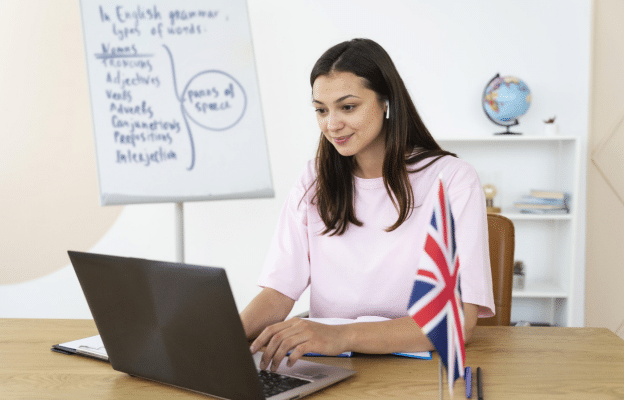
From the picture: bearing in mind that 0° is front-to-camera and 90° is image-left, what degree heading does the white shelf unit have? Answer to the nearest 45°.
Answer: approximately 0°

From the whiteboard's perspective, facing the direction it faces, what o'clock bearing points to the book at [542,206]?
The book is roughly at 9 o'clock from the whiteboard.

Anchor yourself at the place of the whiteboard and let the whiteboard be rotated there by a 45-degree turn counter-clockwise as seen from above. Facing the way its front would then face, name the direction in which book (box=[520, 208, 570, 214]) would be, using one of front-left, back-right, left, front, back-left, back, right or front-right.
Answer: front-left

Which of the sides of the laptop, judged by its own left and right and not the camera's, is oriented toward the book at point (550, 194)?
front

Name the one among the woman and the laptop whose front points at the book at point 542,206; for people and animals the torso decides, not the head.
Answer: the laptop

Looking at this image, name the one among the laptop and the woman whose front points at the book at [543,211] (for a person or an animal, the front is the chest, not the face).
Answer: the laptop

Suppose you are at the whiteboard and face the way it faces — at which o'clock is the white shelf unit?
The white shelf unit is roughly at 9 o'clock from the whiteboard.

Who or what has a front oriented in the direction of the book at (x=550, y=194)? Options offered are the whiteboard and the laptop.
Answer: the laptop

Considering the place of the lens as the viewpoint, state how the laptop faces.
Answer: facing away from the viewer and to the right of the viewer

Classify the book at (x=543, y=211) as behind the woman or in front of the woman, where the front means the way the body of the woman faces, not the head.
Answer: behind

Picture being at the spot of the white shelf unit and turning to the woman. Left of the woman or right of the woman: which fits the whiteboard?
right

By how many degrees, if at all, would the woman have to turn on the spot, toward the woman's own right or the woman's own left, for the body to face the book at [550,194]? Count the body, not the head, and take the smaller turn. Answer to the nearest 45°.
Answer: approximately 180°

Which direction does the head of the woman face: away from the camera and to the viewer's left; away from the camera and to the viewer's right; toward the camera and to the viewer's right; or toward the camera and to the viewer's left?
toward the camera and to the viewer's left

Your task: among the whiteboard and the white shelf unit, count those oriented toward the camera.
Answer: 2
